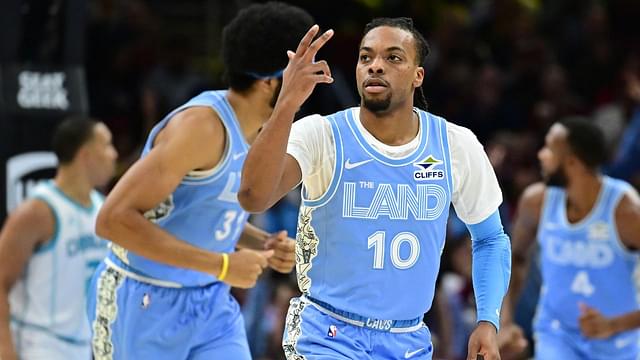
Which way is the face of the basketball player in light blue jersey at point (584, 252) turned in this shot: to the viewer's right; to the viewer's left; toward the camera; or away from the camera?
to the viewer's left

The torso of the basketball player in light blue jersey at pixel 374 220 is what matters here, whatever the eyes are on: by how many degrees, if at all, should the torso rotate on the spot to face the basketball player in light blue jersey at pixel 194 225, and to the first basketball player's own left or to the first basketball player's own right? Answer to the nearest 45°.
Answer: approximately 135° to the first basketball player's own right

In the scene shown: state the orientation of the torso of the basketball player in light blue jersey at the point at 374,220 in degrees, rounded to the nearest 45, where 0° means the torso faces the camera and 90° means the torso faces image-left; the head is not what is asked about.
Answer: approximately 0°

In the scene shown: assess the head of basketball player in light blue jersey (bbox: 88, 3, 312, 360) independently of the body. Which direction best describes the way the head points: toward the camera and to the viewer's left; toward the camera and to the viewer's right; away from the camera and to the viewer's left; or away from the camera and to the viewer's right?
away from the camera and to the viewer's right

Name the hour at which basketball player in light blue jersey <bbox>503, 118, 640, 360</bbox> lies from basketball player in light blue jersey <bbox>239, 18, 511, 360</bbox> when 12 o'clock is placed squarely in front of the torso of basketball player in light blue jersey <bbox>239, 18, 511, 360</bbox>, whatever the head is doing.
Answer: basketball player in light blue jersey <bbox>503, 118, 640, 360</bbox> is roughly at 7 o'clock from basketball player in light blue jersey <bbox>239, 18, 511, 360</bbox>.
